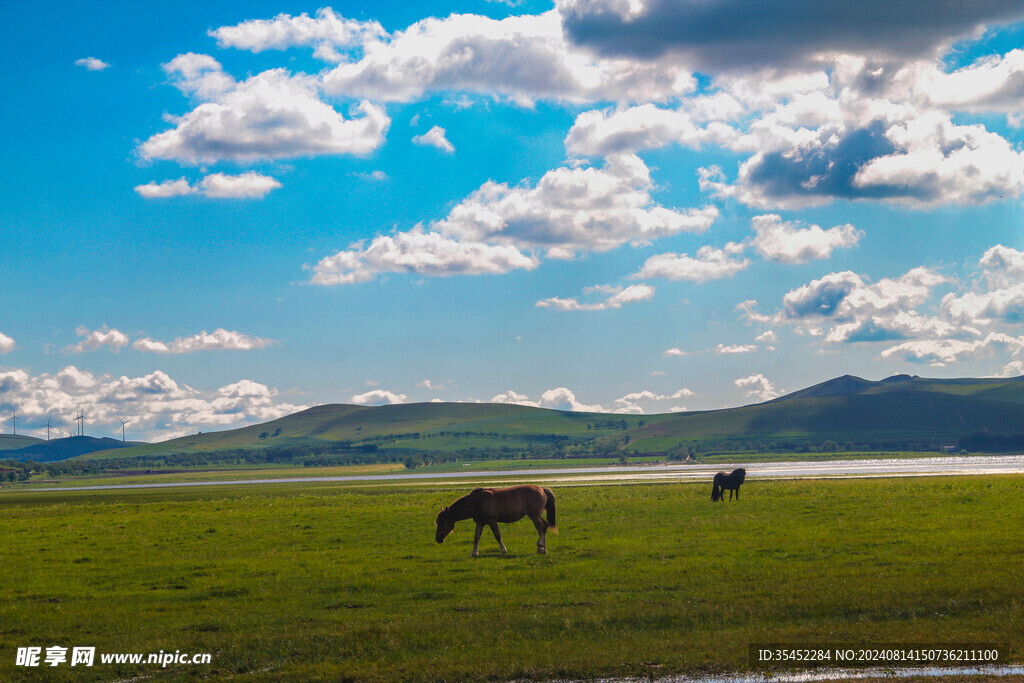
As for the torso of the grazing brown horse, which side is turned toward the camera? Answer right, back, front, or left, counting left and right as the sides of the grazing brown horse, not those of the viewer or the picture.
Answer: left
